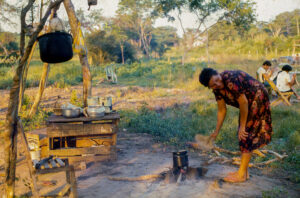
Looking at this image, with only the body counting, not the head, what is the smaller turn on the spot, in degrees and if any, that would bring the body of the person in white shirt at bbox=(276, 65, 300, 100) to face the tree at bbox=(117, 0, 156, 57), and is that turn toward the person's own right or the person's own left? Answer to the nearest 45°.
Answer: approximately 90° to the person's own left

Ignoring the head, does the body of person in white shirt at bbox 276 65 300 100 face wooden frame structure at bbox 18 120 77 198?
no

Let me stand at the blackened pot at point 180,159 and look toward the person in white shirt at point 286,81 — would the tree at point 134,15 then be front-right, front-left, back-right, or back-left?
front-left
